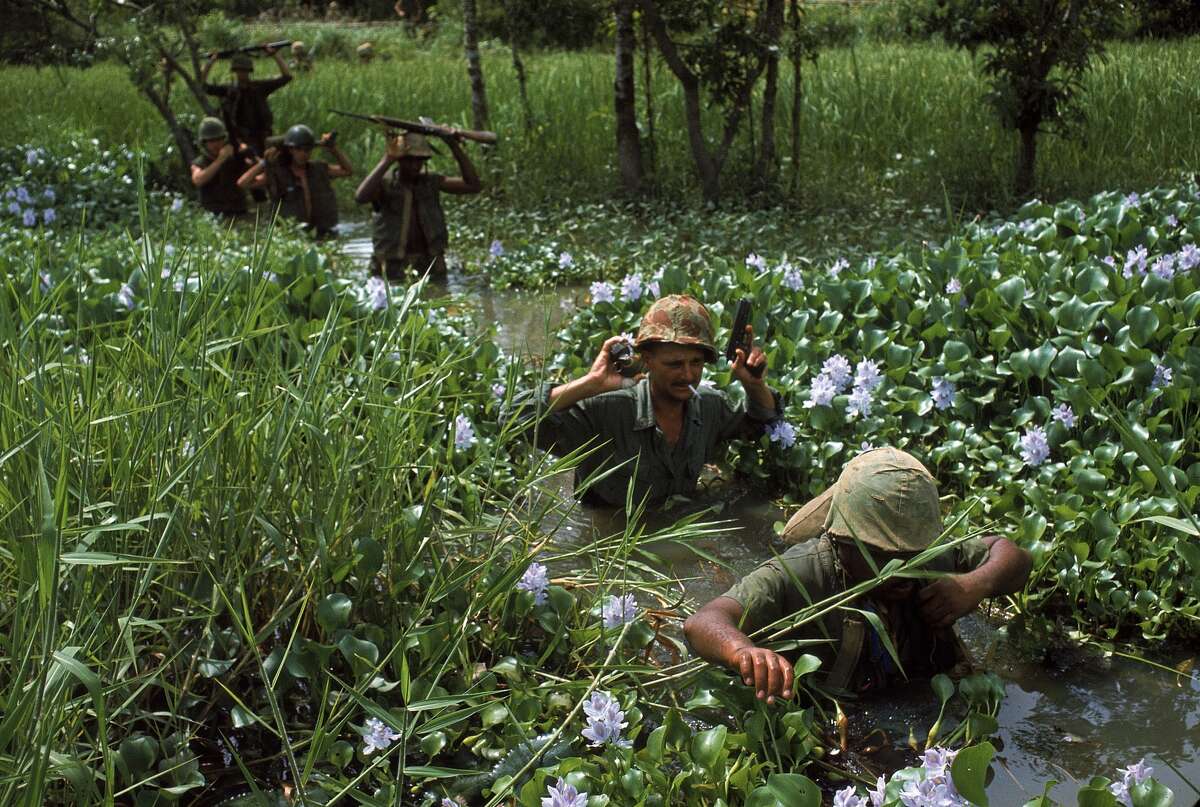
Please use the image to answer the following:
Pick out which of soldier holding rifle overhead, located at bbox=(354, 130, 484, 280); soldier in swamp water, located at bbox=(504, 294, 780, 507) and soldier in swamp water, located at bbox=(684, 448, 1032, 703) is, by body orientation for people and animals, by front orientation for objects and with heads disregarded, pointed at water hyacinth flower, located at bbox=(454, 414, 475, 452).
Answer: the soldier holding rifle overhead

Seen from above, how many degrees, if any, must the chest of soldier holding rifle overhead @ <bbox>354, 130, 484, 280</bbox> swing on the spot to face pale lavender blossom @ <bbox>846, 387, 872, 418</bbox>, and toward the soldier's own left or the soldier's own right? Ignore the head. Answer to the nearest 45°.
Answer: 0° — they already face it

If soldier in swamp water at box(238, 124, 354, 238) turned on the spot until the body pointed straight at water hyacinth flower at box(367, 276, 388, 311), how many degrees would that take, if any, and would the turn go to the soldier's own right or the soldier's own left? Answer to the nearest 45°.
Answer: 0° — they already face it

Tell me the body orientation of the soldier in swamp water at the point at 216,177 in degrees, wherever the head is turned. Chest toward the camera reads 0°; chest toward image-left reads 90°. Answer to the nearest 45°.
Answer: approximately 315°

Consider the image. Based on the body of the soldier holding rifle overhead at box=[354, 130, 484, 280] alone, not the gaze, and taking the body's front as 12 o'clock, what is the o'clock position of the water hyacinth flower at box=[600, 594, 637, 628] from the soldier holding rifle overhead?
The water hyacinth flower is roughly at 12 o'clock from the soldier holding rifle overhead.

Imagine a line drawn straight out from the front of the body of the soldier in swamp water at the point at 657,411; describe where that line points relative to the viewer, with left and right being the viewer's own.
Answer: facing the viewer and to the right of the viewer

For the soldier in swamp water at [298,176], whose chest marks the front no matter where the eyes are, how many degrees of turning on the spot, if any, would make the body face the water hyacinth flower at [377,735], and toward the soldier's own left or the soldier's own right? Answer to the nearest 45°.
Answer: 0° — they already face it

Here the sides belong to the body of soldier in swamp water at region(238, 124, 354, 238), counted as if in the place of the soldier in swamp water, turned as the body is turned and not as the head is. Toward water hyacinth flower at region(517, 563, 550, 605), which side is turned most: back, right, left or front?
front

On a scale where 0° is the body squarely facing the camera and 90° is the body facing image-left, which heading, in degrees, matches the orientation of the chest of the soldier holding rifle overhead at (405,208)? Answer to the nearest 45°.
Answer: approximately 0°

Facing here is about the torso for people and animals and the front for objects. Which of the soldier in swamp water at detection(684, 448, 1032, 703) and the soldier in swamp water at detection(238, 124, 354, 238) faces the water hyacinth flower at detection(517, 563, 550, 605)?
the soldier in swamp water at detection(238, 124, 354, 238)

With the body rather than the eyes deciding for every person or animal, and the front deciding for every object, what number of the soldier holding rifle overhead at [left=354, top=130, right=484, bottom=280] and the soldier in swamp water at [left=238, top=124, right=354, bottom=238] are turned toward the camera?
2

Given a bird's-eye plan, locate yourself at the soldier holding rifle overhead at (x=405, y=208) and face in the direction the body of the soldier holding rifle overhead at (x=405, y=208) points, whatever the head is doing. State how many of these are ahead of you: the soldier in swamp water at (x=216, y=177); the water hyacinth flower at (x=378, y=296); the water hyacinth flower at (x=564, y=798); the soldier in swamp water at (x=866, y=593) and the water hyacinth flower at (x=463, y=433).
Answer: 4

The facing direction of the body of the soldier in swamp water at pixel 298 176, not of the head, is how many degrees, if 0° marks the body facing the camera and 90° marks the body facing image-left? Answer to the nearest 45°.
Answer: approximately 0°
